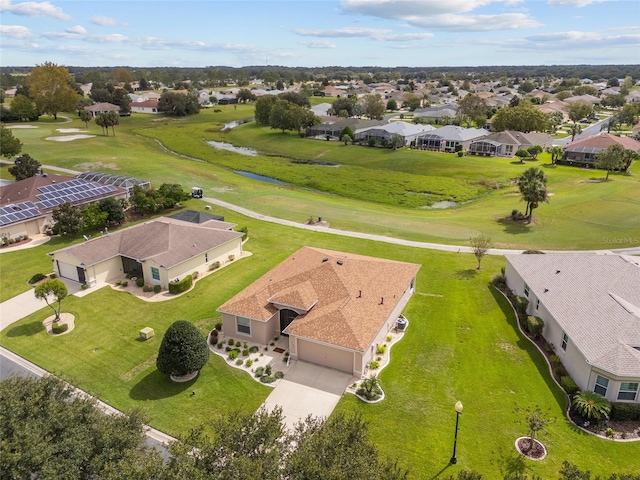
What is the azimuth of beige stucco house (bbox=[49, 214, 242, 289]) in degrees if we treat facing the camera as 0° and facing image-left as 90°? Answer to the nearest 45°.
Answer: approximately 45°

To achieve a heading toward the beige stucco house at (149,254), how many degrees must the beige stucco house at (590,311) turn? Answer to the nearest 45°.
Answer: approximately 135° to its right

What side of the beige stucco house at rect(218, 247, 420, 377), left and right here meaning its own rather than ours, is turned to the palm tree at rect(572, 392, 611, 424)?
left

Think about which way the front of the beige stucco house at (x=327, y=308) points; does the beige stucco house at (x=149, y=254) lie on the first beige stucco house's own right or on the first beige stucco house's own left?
on the first beige stucco house's own right

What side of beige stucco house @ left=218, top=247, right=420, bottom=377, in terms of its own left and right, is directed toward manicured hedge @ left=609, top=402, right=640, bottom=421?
left

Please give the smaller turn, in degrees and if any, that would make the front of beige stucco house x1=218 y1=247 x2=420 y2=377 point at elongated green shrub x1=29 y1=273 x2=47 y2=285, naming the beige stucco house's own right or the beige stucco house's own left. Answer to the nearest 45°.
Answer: approximately 45° to the beige stucco house's own right

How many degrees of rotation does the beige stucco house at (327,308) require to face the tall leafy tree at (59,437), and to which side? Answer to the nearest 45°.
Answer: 0° — it already faces it

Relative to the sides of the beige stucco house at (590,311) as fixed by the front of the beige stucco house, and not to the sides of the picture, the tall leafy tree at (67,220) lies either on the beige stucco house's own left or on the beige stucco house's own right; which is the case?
on the beige stucco house's own right

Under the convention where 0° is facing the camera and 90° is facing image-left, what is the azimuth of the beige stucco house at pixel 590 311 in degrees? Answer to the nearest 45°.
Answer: approximately 315°

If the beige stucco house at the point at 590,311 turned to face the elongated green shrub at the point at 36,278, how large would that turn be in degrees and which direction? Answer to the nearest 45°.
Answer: approximately 135° to its right

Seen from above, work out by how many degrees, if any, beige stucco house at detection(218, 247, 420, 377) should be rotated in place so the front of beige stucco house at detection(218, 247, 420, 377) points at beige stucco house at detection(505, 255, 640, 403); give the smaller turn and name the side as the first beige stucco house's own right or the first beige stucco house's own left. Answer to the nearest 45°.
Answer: approximately 135° to the first beige stucco house's own left
